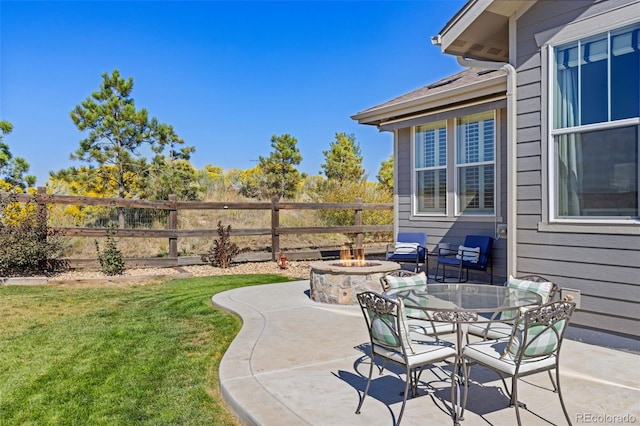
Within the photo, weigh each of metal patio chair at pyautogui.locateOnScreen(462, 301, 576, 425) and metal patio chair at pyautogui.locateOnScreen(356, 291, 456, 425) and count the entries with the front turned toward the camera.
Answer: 0

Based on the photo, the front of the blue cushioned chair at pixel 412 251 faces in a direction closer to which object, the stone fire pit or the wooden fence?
the stone fire pit

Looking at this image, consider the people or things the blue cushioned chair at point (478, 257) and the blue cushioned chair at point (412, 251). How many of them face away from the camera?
0

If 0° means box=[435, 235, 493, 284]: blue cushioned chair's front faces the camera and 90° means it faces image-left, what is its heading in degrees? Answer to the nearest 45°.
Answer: approximately 45°

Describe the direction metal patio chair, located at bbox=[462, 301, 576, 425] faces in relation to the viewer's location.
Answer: facing away from the viewer and to the left of the viewer

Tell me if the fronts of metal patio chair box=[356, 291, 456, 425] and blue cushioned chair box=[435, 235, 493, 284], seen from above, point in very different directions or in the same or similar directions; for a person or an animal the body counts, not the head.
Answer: very different directions

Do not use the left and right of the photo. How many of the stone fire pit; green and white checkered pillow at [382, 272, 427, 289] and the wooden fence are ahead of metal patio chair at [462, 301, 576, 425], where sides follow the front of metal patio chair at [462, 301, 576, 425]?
3

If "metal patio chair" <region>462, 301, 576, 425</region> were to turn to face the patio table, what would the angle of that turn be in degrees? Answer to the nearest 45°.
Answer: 0° — it already faces it

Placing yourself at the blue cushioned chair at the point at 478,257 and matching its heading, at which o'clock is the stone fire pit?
The stone fire pit is roughly at 12 o'clock from the blue cushioned chair.

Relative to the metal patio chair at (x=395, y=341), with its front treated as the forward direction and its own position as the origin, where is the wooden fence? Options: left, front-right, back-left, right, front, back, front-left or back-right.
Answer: left

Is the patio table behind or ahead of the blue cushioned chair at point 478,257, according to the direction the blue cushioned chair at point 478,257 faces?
ahead

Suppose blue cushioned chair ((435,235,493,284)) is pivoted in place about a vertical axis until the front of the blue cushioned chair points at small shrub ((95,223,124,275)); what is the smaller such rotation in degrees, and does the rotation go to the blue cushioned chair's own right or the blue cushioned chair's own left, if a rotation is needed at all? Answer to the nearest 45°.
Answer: approximately 45° to the blue cushioned chair's own right

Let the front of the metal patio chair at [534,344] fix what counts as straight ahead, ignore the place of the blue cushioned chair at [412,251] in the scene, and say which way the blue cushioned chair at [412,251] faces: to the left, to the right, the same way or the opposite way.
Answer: to the left

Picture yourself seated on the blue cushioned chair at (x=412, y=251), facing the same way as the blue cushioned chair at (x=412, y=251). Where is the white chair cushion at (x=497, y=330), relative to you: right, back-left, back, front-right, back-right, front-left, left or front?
front-left
